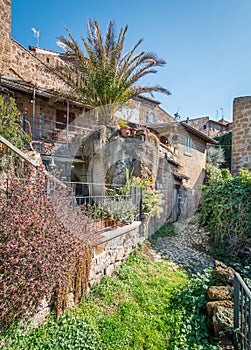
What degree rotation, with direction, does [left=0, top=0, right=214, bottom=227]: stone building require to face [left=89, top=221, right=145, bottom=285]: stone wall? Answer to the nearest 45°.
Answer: approximately 45° to its right

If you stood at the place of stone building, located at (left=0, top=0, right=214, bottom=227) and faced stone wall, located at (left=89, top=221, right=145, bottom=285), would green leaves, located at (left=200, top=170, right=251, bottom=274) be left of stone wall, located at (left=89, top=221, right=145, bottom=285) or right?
left

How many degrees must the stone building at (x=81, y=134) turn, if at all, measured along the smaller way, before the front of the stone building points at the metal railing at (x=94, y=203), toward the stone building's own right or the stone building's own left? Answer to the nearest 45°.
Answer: approximately 45° to the stone building's own right

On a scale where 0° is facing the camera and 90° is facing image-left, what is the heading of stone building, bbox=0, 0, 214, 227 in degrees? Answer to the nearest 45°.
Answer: approximately 315°

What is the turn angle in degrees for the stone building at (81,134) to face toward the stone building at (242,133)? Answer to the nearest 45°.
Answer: approximately 45° to its left

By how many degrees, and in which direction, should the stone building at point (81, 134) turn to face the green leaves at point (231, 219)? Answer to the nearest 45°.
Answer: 0° — it already faces it
